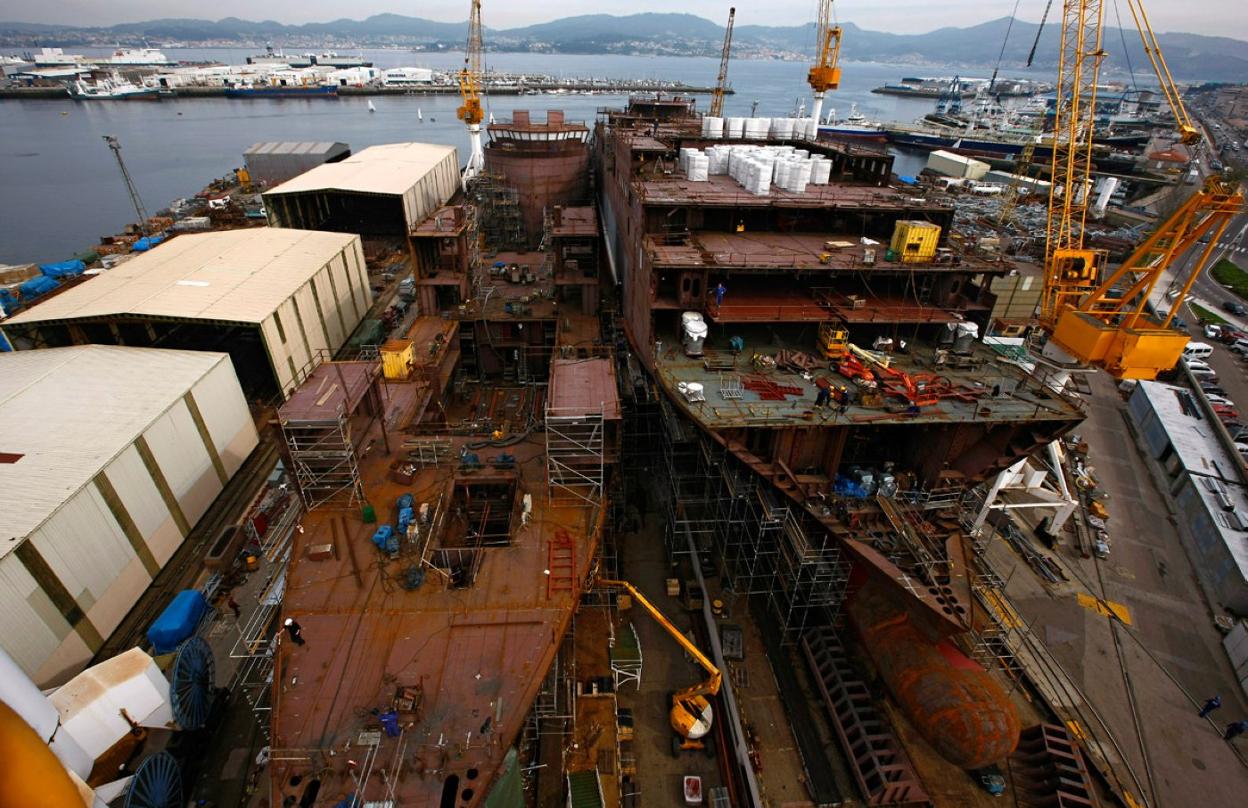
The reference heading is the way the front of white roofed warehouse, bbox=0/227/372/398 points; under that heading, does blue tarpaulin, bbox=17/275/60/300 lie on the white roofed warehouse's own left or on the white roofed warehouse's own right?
on the white roofed warehouse's own right

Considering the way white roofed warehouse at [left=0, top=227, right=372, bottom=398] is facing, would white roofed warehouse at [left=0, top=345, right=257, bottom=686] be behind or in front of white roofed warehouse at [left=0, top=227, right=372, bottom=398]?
in front

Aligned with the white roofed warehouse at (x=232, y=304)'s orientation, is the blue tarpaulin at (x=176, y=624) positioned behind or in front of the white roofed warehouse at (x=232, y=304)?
in front

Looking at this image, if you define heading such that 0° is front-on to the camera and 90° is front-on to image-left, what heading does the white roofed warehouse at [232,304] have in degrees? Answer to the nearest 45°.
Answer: approximately 45°

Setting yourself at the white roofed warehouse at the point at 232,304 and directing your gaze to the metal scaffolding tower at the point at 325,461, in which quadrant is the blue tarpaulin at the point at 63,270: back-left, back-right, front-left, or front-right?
back-right

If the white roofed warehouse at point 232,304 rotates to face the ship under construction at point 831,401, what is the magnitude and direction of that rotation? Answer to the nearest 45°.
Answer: approximately 90° to its left

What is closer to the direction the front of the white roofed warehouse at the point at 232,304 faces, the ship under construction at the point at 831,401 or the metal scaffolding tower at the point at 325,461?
the metal scaffolding tower

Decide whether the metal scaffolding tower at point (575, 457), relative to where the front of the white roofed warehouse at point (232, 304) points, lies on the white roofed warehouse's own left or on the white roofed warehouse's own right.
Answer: on the white roofed warehouse's own left

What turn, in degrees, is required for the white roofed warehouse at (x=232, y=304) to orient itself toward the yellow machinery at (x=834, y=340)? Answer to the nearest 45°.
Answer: approximately 90° to its left

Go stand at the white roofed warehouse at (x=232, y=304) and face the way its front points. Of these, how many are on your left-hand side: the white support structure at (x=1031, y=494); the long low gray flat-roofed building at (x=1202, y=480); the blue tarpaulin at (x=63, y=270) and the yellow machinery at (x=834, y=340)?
3

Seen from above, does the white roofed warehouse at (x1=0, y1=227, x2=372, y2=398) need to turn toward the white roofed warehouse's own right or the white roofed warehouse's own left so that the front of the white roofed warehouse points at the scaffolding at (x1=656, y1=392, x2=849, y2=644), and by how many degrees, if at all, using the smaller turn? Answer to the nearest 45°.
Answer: approximately 45° to the white roofed warehouse's own left

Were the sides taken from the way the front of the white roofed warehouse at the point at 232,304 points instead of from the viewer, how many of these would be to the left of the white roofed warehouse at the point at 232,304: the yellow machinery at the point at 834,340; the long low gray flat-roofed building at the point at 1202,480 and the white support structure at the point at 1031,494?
3

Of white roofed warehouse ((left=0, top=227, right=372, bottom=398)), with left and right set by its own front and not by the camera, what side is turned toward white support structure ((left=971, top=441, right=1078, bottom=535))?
left

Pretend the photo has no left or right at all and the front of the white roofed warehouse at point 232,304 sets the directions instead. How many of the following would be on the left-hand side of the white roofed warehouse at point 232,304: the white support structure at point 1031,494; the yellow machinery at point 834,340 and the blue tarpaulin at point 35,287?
2

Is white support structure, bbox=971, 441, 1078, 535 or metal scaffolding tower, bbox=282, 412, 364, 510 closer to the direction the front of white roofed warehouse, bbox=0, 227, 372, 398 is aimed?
the metal scaffolding tower

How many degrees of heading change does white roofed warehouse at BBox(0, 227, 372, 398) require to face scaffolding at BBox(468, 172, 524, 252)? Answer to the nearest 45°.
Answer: approximately 135° to its left

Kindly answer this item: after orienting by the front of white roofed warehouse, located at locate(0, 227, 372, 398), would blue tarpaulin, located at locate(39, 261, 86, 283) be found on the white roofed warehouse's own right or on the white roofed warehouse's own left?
on the white roofed warehouse's own right
